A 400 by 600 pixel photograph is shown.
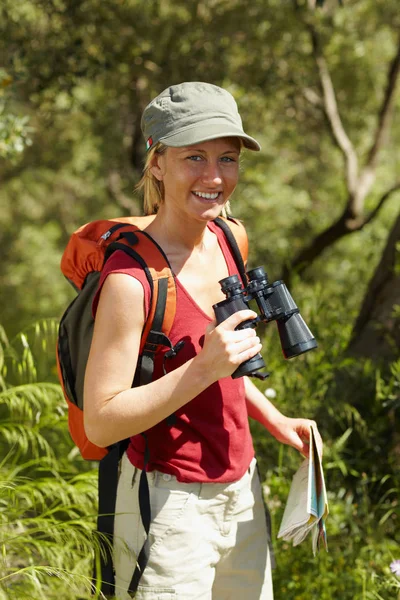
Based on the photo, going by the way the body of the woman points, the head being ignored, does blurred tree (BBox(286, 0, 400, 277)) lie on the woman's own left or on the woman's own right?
on the woman's own left

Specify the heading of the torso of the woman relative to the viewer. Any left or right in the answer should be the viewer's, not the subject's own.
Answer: facing the viewer and to the right of the viewer
